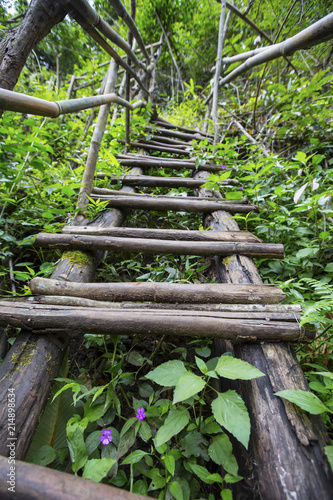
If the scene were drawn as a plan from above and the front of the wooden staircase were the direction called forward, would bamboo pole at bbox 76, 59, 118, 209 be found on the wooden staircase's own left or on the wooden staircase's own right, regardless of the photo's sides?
on the wooden staircase's own right

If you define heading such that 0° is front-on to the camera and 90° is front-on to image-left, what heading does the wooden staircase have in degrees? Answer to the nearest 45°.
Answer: approximately 0°

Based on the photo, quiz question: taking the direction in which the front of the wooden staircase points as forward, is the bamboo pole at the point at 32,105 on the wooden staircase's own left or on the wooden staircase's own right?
on the wooden staircase's own right
